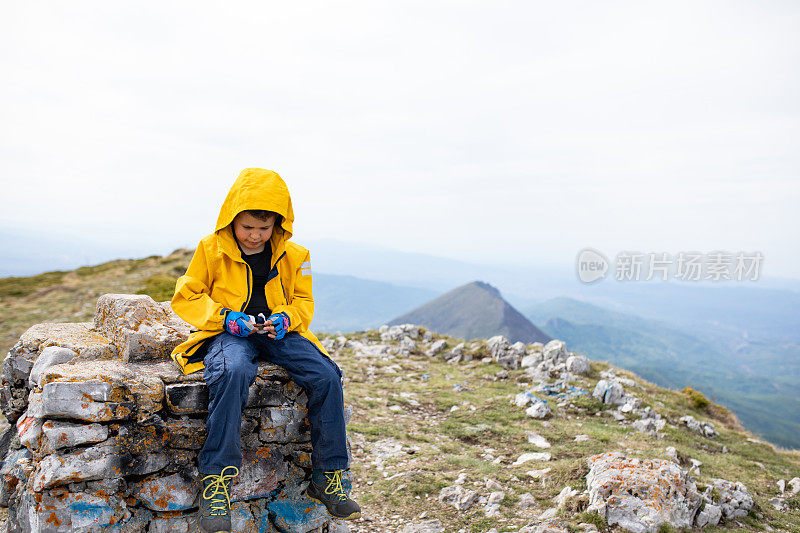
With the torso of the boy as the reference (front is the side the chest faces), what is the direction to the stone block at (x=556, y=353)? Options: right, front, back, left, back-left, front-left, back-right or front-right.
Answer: back-left

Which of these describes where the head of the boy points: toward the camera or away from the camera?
toward the camera

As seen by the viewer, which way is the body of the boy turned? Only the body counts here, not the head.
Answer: toward the camera

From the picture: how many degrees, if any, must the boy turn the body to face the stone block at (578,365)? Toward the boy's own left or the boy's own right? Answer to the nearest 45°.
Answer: approximately 135° to the boy's own left

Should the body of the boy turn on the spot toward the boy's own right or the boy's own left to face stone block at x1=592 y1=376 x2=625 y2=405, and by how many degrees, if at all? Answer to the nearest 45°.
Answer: approximately 135° to the boy's own left

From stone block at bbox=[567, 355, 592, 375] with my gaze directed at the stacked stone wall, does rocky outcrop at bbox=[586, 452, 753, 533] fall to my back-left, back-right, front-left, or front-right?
front-left

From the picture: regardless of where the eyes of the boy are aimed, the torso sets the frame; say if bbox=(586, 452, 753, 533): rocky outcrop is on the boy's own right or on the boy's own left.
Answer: on the boy's own left
